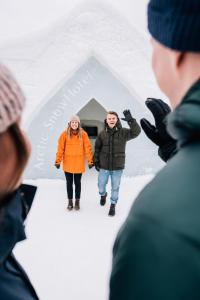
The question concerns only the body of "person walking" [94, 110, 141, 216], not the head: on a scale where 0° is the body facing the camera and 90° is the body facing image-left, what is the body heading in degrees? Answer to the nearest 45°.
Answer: approximately 0°

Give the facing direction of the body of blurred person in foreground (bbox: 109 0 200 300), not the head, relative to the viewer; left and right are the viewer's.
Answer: facing away from the viewer and to the left of the viewer

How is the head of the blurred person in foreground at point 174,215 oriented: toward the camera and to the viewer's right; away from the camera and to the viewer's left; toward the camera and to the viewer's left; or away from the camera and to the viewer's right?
away from the camera and to the viewer's left

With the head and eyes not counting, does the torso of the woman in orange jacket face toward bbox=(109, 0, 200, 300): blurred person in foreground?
yes

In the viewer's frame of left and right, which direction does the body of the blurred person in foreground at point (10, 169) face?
facing away from the viewer and to the right of the viewer

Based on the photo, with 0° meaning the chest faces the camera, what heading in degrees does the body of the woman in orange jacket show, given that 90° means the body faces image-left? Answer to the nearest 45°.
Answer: approximately 0°

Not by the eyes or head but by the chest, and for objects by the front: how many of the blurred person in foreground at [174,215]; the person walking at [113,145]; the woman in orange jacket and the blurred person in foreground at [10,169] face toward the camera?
2

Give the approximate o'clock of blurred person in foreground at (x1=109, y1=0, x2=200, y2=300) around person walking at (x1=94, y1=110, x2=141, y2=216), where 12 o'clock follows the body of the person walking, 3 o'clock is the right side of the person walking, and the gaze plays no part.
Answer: The blurred person in foreground is roughly at 12 o'clock from the person walking.

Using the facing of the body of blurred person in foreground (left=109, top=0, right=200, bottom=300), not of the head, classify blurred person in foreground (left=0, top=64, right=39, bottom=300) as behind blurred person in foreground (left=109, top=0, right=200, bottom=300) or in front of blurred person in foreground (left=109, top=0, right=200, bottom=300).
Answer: in front

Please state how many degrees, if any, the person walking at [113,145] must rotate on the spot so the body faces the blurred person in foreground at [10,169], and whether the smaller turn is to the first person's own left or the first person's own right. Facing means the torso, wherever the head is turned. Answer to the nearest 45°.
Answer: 0° — they already face them

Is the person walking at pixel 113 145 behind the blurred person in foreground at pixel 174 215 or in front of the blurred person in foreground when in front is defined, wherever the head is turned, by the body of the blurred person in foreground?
in front

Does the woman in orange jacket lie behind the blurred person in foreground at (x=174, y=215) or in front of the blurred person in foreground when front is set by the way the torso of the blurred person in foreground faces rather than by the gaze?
in front
